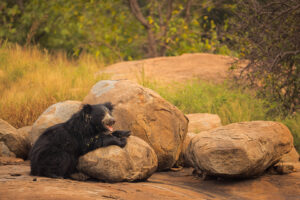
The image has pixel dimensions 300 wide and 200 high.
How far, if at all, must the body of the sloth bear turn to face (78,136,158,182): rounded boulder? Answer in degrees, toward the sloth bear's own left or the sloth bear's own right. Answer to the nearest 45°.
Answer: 0° — it already faces it

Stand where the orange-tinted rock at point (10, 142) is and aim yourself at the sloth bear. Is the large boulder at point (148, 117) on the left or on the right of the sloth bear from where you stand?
left

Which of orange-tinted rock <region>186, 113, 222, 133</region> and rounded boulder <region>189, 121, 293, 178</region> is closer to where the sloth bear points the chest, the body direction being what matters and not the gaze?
the rounded boulder

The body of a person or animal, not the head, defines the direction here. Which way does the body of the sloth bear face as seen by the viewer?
to the viewer's right

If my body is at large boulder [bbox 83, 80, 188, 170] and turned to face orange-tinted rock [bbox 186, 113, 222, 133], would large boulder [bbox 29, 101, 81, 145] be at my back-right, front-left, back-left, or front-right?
back-left

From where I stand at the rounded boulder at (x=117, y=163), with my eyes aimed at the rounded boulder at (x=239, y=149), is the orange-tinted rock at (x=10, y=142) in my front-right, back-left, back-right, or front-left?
back-left

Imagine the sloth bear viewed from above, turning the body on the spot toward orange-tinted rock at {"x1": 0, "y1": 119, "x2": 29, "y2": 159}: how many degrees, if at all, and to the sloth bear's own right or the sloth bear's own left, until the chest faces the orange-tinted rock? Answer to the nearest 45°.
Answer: approximately 135° to the sloth bear's own left

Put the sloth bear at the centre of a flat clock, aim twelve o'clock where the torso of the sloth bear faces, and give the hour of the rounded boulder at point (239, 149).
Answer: The rounded boulder is roughly at 12 o'clock from the sloth bear.

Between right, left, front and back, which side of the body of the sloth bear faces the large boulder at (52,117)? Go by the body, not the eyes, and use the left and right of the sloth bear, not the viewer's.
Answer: left

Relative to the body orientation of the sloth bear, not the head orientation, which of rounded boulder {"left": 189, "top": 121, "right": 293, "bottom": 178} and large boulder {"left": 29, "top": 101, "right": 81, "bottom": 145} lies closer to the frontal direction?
the rounded boulder
